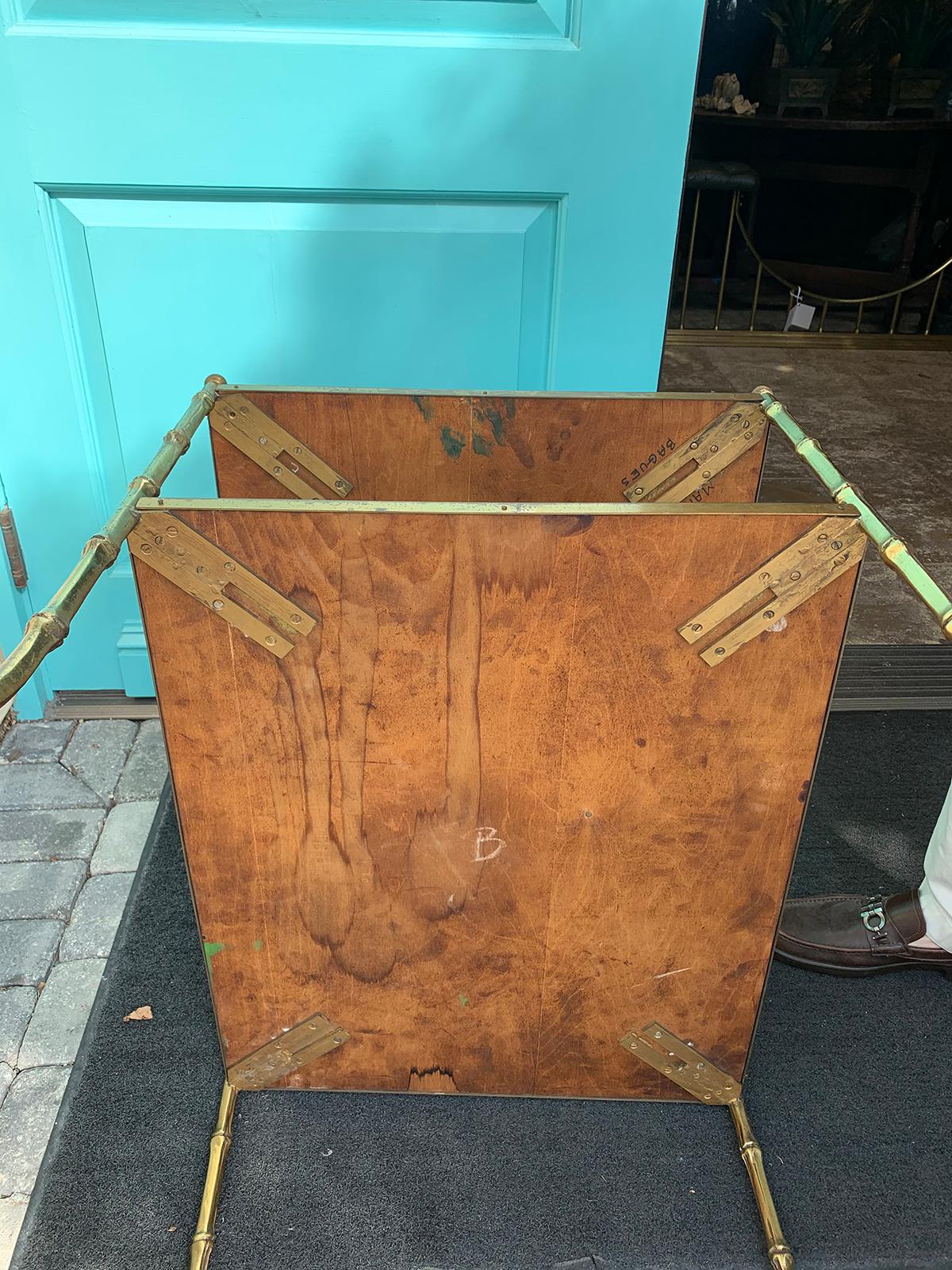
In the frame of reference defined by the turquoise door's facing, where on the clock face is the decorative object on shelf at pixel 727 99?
The decorative object on shelf is roughly at 7 o'clock from the turquoise door.

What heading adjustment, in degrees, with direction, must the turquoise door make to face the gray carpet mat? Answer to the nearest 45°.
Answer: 0° — it already faces it

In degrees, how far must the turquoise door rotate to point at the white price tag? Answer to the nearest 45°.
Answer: approximately 135° to its left

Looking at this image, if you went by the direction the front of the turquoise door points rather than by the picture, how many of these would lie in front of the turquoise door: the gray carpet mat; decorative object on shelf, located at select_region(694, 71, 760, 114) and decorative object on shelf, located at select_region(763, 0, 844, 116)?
1

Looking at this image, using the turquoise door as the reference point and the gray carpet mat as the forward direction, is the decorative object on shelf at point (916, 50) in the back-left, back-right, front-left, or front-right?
back-left

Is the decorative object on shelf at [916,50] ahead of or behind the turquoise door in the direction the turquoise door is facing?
behind

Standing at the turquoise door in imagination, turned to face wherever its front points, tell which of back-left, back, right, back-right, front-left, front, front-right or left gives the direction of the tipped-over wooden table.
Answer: front

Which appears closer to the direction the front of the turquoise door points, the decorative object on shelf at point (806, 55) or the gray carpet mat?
the gray carpet mat

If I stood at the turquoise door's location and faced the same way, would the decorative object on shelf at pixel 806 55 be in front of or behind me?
behind

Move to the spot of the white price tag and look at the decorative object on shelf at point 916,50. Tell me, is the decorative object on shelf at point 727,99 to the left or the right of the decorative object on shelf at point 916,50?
left

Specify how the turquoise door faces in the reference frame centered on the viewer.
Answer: facing the viewer

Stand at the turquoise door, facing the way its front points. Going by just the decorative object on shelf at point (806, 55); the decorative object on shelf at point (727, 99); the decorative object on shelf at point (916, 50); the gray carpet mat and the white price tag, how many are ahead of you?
1
